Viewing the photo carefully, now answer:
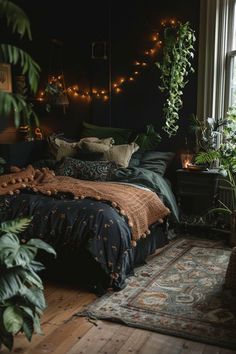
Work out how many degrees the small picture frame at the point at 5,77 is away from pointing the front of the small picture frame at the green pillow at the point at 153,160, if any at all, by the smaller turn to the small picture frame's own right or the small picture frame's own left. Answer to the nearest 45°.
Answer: approximately 45° to the small picture frame's own left
